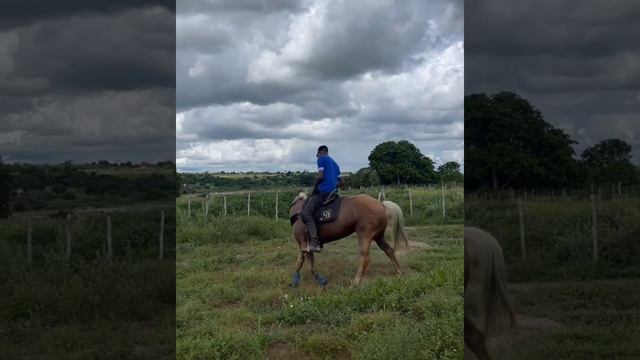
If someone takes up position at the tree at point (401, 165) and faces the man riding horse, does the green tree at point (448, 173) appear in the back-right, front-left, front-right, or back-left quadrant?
back-left

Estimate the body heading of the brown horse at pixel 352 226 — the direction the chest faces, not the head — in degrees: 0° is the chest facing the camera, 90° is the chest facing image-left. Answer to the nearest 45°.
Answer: approximately 90°
